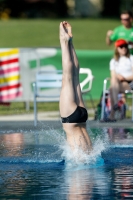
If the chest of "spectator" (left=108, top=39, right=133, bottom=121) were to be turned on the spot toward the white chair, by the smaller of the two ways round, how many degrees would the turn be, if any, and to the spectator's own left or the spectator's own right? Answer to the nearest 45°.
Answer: approximately 90° to the spectator's own right

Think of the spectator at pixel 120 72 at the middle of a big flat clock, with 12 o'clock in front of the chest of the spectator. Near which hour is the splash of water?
The splash of water is roughly at 12 o'clock from the spectator.

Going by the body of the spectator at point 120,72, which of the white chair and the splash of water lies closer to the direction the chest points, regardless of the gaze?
the splash of water

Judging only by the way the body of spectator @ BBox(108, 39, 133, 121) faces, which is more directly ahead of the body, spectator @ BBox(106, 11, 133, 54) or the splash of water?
the splash of water

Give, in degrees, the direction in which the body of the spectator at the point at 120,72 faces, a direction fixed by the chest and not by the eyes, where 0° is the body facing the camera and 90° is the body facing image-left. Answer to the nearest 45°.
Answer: approximately 0°

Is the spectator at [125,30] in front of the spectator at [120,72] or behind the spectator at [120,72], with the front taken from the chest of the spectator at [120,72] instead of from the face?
behind

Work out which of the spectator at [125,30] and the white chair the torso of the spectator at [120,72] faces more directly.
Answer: the white chair
